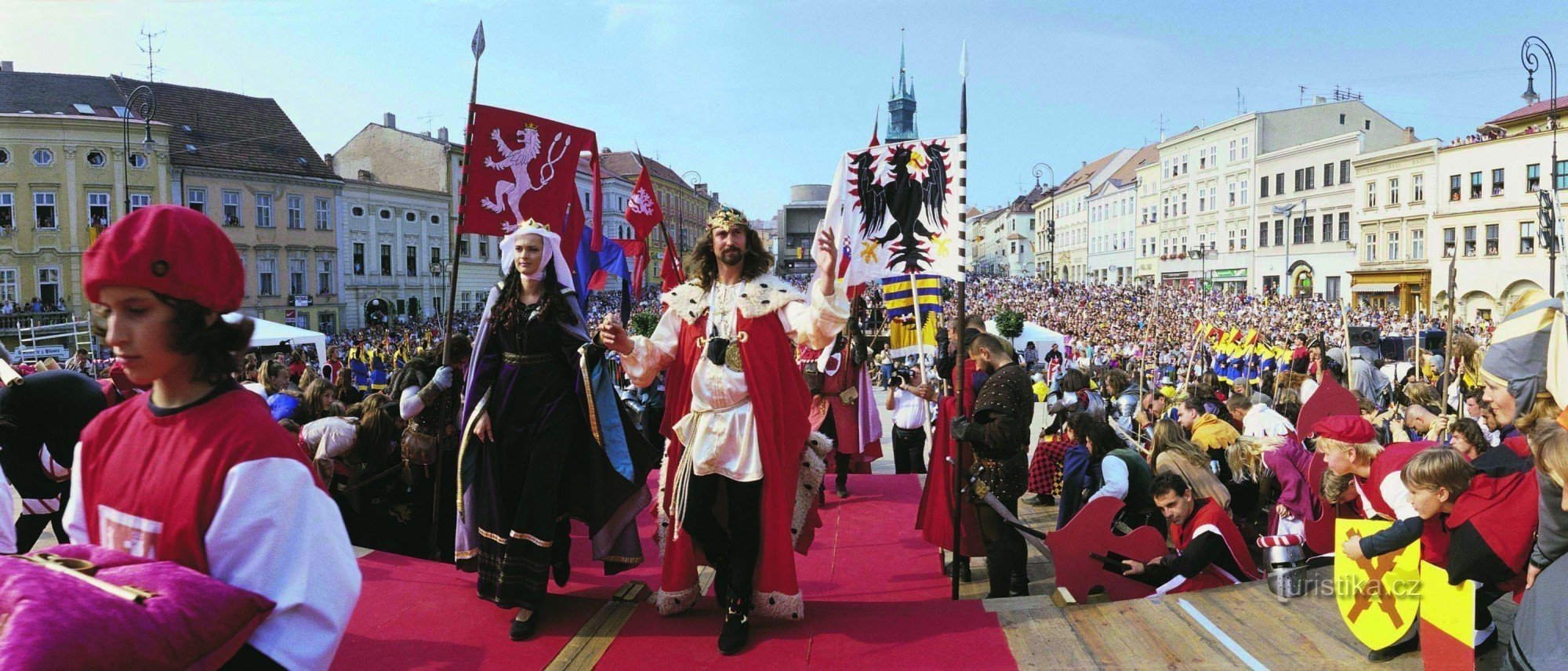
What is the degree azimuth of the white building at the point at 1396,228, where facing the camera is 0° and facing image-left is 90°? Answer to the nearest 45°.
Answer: approximately 45°

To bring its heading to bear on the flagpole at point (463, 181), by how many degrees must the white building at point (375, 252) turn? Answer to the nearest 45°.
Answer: approximately 45° to its right

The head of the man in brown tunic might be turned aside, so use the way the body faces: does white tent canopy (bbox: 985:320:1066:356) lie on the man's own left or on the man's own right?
on the man's own right

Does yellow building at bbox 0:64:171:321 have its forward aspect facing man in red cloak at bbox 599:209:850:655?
yes

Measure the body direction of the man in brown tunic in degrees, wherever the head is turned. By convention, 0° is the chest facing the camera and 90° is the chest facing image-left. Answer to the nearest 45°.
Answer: approximately 90°

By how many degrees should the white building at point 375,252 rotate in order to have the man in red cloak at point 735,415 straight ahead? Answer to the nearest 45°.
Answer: approximately 45° to its right

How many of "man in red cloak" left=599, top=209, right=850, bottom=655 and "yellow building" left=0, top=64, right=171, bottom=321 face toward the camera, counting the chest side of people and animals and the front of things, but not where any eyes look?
2

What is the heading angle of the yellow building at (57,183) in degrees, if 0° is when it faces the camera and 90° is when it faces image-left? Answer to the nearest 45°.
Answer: approximately 0°

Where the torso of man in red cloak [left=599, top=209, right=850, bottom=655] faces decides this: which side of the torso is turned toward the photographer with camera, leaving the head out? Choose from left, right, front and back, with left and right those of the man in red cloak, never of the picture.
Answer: back

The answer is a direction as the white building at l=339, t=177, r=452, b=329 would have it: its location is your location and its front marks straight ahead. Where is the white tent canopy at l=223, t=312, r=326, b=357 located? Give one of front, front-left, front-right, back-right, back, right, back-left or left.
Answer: front-right

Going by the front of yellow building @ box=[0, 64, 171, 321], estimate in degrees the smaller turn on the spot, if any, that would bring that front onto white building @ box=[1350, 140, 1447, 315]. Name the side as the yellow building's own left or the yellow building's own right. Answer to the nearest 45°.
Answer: approximately 45° to the yellow building's own left

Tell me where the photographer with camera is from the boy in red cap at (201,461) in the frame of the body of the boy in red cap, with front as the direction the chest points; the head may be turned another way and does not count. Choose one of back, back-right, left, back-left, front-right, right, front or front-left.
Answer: back

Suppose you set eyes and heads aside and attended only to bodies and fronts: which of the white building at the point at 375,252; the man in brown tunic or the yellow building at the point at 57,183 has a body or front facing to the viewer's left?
the man in brown tunic
